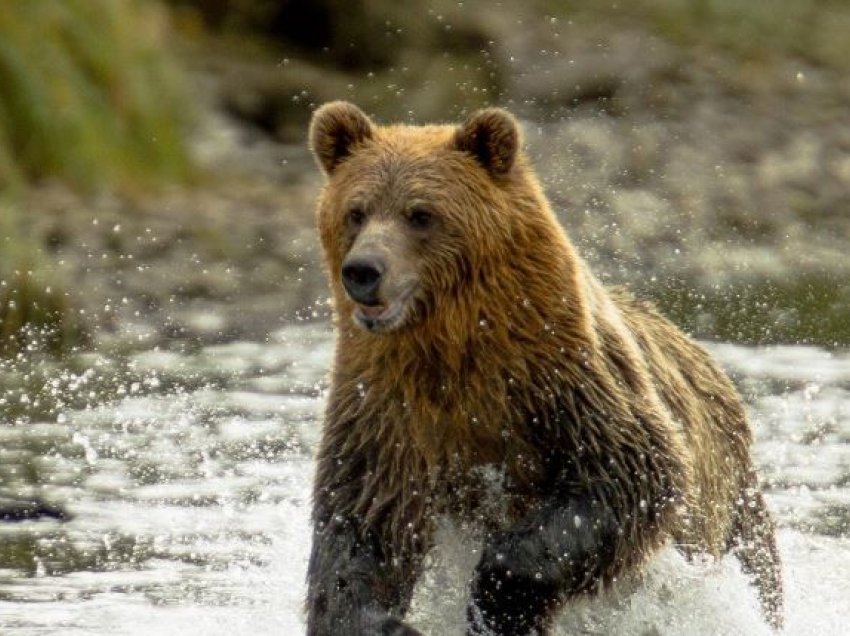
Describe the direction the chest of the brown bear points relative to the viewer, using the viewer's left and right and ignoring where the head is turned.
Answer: facing the viewer and to the left of the viewer
